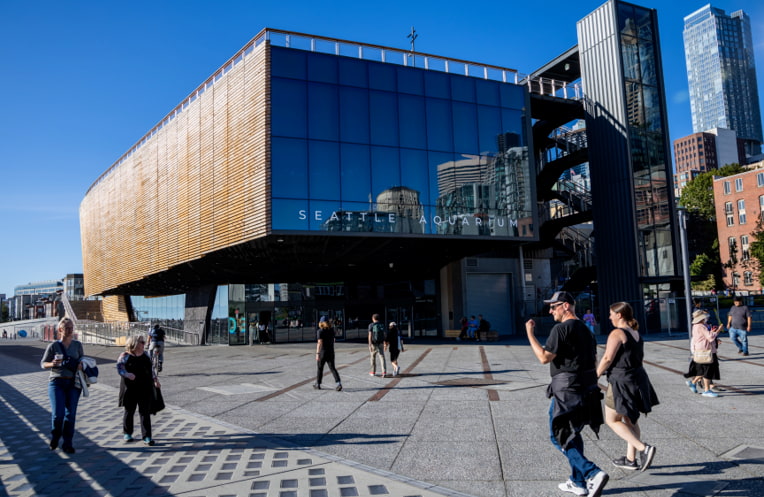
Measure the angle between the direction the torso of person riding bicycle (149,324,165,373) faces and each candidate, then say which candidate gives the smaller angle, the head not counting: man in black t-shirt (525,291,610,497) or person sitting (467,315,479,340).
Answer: the person sitting

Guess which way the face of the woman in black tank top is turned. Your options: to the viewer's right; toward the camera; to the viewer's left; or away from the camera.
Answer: to the viewer's left

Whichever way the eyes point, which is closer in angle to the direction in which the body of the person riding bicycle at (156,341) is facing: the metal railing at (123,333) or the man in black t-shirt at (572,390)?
the metal railing

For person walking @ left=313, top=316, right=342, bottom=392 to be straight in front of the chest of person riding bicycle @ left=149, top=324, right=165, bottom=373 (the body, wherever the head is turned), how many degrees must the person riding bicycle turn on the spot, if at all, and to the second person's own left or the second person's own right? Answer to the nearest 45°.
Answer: approximately 135° to the second person's own right

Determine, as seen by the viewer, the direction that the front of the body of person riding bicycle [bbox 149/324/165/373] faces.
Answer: away from the camera
